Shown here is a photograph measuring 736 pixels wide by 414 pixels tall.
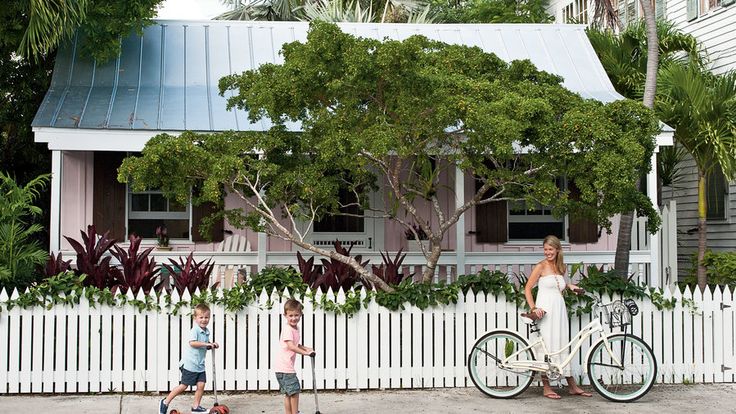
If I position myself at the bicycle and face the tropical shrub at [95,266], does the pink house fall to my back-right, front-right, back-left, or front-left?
front-right

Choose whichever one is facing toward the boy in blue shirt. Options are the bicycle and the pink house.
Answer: the pink house

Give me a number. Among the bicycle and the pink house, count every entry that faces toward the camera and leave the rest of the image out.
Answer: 1

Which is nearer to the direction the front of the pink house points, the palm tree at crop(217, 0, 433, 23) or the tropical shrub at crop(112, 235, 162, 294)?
the tropical shrub

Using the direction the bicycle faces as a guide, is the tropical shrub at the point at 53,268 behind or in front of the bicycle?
behind

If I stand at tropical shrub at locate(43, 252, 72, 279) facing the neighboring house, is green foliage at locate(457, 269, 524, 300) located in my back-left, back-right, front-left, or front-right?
front-right

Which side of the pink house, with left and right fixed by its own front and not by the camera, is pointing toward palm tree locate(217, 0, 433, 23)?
back

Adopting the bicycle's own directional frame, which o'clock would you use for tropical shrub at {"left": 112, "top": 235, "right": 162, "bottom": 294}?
The tropical shrub is roughly at 6 o'clock from the bicycle.

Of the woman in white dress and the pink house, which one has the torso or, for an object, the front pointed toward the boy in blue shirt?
the pink house

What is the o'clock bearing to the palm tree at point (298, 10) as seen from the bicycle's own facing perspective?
The palm tree is roughly at 8 o'clock from the bicycle.

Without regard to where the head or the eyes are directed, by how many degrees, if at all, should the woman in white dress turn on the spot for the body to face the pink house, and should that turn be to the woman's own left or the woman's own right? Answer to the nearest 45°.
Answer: approximately 180°

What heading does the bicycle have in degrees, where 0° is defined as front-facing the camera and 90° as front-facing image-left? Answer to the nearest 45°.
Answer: approximately 270°

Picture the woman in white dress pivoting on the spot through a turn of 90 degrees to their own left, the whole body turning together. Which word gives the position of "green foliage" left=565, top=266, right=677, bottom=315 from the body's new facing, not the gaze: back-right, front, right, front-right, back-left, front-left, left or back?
front

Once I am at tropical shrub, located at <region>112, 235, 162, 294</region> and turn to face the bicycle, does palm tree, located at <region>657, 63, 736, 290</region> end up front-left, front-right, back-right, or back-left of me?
front-left

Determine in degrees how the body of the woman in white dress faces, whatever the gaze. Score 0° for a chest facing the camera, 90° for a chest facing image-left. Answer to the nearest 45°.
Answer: approximately 315°

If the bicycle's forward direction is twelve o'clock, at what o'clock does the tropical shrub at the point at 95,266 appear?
The tropical shrub is roughly at 6 o'clock from the bicycle.

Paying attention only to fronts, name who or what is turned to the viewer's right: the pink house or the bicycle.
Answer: the bicycle

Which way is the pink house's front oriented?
toward the camera
